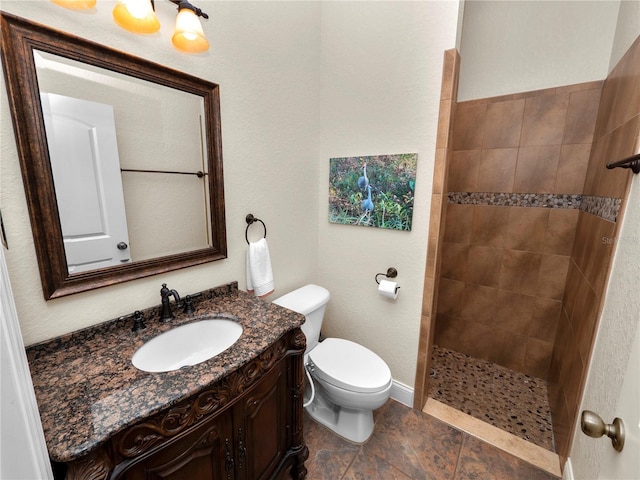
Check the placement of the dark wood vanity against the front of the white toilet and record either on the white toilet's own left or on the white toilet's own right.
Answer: on the white toilet's own right

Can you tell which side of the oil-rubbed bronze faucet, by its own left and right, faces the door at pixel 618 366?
front

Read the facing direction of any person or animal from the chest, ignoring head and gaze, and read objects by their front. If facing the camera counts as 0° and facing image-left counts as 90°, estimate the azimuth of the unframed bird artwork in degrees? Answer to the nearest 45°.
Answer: approximately 45°

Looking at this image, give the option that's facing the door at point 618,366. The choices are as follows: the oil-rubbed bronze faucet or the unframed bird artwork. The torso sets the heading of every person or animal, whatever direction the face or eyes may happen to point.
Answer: the oil-rubbed bronze faucet

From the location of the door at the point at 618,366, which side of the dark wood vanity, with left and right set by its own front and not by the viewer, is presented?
front

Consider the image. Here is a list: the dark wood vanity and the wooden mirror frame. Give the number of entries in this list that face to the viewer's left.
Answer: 0

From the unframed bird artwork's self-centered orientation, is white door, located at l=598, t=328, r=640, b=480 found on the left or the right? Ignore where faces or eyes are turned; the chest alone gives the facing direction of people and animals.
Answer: on its left

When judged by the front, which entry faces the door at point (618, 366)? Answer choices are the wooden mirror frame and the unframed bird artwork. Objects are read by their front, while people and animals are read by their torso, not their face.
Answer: the wooden mirror frame

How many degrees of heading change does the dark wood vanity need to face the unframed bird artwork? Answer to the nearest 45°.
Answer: approximately 45° to its left

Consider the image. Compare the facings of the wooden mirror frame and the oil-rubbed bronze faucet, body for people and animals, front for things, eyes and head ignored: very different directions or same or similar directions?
same or similar directions

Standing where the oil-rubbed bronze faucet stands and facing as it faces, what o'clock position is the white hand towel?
The white hand towel is roughly at 10 o'clock from the oil-rubbed bronze faucet.

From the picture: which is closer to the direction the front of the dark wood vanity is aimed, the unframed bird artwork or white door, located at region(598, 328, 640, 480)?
the white door

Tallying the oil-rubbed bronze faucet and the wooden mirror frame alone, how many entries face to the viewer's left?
0

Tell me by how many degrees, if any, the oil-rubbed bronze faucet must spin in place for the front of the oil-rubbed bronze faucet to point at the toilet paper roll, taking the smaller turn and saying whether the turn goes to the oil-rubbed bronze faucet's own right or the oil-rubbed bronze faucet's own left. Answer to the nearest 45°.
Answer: approximately 45° to the oil-rubbed bronze faucet's own left
